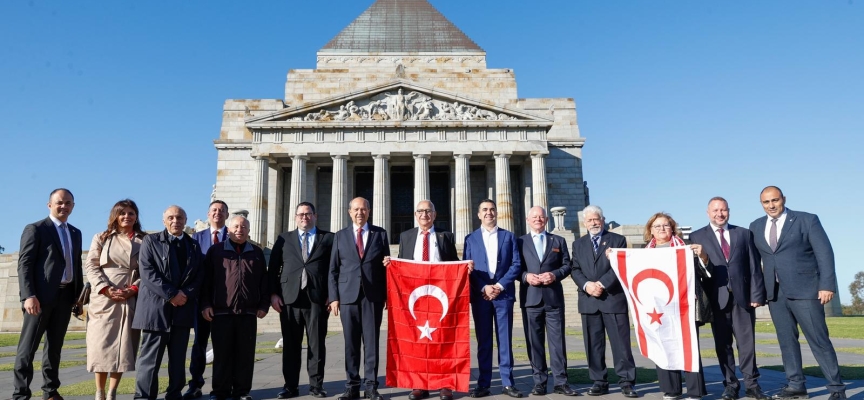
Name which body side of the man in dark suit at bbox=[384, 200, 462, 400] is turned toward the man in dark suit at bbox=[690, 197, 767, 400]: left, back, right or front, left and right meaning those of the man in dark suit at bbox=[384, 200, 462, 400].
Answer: left

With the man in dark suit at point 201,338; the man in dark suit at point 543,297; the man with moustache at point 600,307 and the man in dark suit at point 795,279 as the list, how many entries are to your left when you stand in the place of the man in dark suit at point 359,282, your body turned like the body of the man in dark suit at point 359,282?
3

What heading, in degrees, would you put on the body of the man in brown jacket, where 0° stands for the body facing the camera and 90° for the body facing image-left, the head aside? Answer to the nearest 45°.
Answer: approximately 0°

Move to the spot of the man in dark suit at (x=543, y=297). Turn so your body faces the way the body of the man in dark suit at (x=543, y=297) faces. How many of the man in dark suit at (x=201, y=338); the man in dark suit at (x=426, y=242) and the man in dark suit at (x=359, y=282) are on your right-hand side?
3

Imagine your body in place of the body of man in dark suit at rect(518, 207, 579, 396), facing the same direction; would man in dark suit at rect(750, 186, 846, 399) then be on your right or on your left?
on your left
